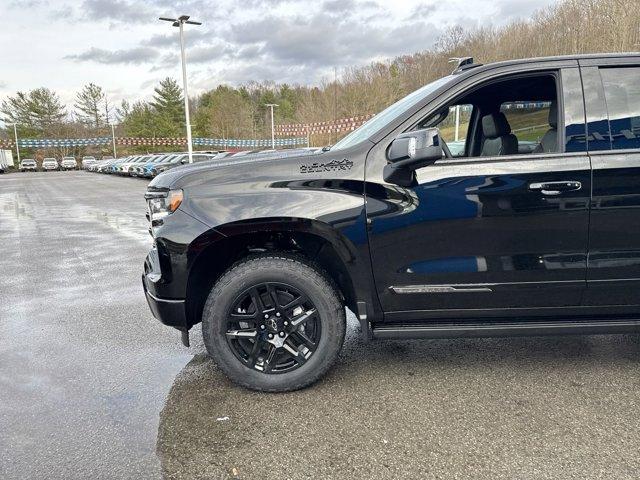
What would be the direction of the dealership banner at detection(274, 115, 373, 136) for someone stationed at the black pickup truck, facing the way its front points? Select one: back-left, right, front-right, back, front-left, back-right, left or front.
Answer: right

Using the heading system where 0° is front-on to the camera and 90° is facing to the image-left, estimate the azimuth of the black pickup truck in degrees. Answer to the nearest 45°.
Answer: approximately 90°
